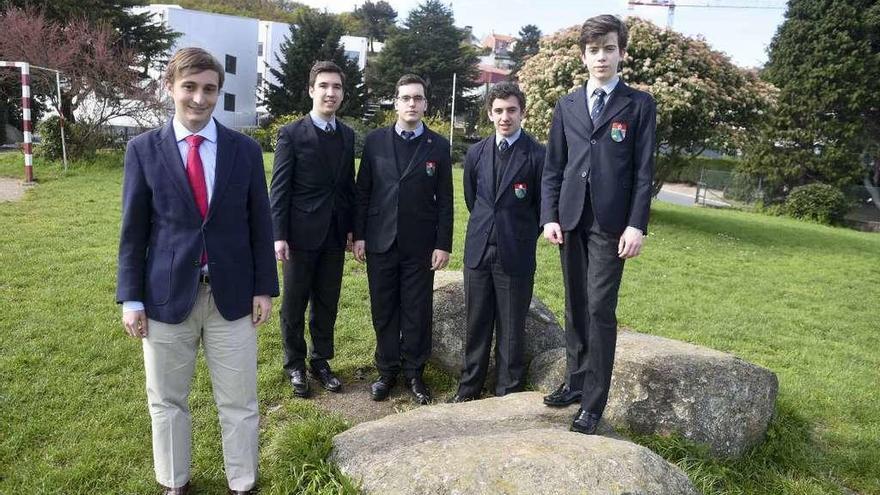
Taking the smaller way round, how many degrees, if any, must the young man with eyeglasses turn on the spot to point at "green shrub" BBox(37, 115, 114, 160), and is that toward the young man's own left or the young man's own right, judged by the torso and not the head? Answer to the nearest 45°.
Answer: approximately 135° to the young man's own right

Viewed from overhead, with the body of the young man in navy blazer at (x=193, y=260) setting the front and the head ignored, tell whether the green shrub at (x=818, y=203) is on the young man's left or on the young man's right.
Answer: on the young man's left

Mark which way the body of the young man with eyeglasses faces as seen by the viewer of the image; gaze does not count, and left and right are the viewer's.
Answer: facing the viewer

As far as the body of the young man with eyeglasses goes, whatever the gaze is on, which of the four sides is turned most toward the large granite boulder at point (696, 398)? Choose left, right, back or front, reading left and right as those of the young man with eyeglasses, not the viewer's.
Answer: left

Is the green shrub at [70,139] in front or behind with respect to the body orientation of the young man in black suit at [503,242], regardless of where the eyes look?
behind

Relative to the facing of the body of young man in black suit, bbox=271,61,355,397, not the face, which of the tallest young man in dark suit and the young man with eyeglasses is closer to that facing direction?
the tallest young man in dark suit

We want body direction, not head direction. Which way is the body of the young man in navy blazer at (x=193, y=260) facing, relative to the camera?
toward the camera

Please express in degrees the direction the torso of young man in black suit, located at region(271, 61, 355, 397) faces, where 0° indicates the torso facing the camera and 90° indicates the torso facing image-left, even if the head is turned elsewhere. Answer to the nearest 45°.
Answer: approximately 315°

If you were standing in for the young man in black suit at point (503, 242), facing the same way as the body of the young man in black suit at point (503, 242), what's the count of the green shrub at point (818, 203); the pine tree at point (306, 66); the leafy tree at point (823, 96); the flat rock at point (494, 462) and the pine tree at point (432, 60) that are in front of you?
1

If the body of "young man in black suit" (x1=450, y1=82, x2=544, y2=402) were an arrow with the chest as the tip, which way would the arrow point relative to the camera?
toward the camera
